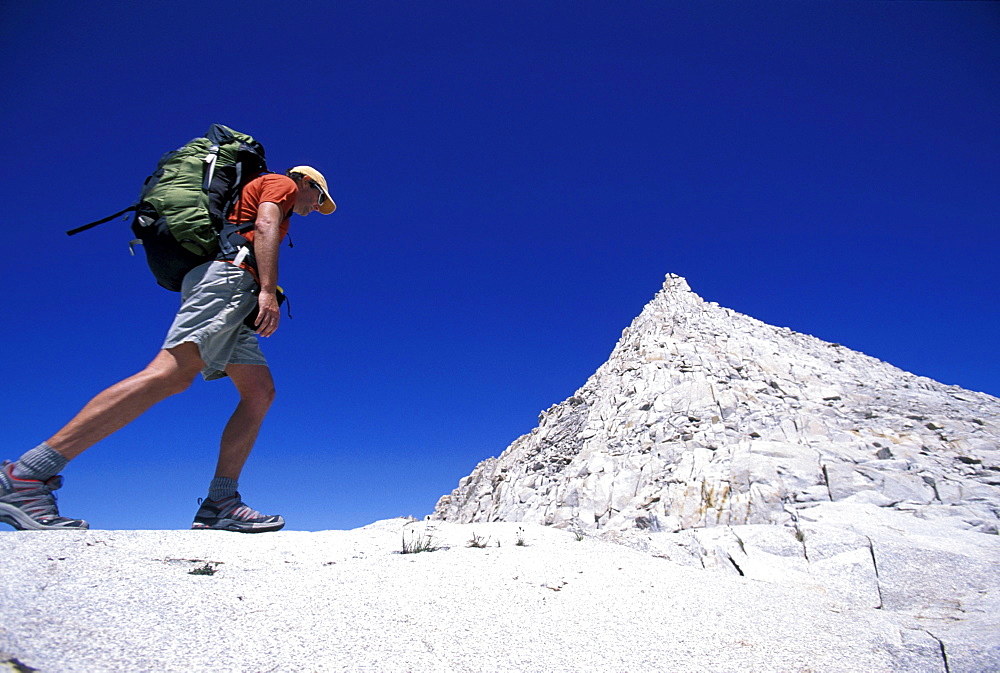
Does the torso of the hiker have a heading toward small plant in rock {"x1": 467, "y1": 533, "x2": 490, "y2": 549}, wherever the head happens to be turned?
yes

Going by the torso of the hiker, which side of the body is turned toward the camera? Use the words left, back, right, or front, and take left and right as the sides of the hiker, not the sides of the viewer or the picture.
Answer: right

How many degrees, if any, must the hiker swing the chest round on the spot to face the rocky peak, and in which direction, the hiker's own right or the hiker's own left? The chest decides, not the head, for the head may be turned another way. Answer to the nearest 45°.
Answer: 0° — they already face it

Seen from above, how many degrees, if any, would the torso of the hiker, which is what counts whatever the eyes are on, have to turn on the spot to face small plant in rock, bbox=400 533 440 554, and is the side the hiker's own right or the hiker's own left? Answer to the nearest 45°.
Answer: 0° — they already face it
